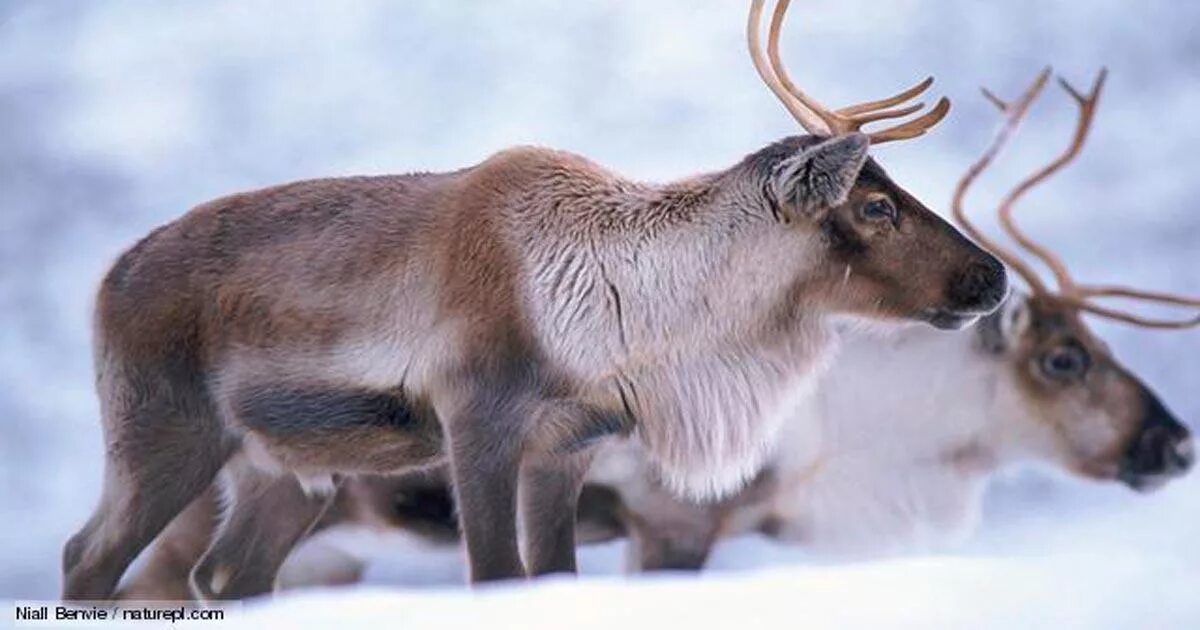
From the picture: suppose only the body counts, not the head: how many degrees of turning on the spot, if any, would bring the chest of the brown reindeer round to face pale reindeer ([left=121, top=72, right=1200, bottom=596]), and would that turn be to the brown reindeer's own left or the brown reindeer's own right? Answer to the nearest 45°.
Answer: approximately 45° to the brown reindeer's own left

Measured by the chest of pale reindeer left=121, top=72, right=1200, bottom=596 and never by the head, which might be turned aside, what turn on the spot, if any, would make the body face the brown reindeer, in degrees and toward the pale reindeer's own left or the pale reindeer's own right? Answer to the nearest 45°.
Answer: approximately 135° to the pale reindeer's own right

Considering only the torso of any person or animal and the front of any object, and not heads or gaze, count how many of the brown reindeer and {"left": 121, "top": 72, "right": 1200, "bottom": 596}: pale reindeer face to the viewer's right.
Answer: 2

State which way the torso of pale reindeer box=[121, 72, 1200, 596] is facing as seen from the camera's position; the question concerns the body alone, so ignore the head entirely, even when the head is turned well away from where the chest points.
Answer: to the viewer's right

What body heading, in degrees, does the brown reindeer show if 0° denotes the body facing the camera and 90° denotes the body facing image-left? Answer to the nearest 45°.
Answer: approximately 270°
